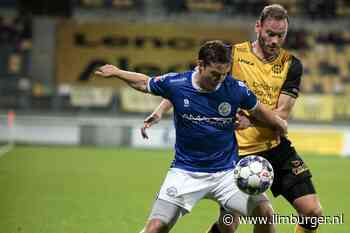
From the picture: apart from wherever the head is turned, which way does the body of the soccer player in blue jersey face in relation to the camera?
toward the camera

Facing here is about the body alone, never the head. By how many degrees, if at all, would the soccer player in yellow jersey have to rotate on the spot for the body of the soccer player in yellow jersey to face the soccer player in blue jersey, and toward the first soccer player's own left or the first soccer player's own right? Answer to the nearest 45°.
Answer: approximately 45° to the first soccer player's own right

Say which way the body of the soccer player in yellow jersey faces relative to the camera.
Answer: toward the camera

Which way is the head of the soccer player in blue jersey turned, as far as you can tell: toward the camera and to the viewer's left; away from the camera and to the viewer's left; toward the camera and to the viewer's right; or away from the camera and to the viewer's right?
toward the camera and to the viewer's right

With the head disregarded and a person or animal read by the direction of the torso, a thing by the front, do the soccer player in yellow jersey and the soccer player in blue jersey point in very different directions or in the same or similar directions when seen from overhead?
same or similar directions

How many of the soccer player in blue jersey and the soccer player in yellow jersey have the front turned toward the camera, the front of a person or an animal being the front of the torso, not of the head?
2

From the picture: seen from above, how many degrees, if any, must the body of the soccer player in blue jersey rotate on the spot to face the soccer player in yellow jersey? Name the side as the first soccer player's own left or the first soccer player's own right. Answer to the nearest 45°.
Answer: approximately 135° to the first soccer player's own left
